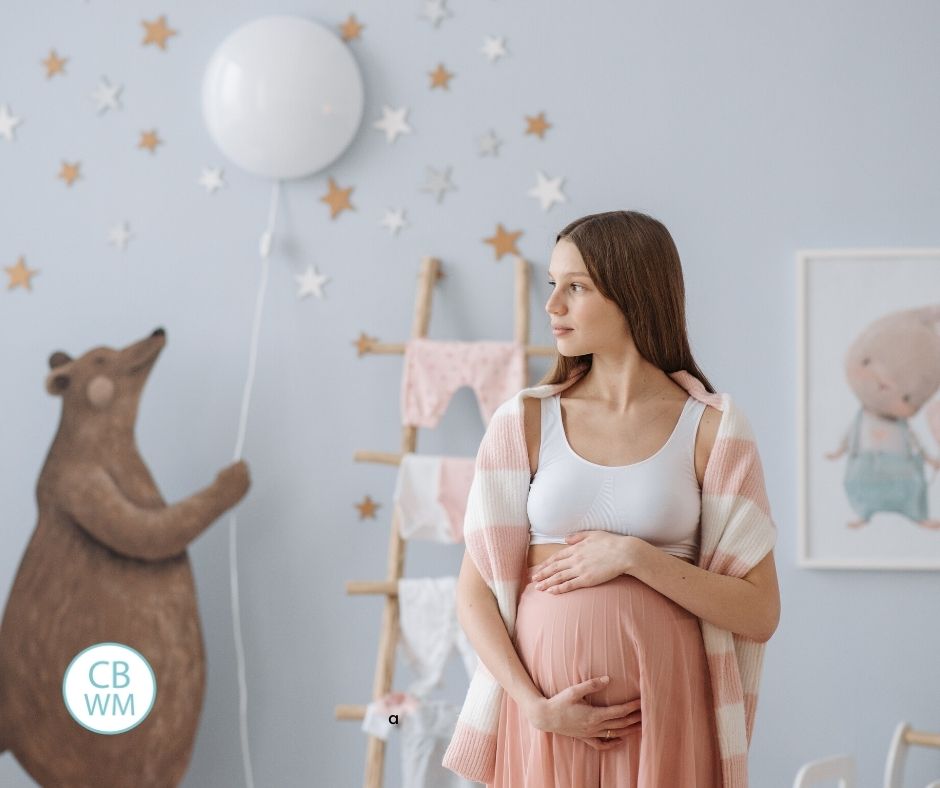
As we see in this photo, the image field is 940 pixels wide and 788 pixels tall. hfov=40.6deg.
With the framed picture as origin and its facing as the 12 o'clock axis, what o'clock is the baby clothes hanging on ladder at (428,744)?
The baby clothes hanging on ladder is roughly at 2 o'clock from the framed picture.

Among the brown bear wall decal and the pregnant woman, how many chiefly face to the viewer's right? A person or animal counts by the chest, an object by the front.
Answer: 1

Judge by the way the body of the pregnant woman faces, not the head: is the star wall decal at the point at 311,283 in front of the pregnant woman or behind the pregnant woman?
behind

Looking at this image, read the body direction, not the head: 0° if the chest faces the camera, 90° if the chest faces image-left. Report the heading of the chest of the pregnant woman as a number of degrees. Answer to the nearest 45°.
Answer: approximately 0°

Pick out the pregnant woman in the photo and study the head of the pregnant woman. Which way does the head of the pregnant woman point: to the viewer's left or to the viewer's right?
to the viewer's left

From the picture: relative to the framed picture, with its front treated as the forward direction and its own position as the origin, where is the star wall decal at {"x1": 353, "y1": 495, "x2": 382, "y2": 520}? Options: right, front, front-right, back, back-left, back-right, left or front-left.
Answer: right

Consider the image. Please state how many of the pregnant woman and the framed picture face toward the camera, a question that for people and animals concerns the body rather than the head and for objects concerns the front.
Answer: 2

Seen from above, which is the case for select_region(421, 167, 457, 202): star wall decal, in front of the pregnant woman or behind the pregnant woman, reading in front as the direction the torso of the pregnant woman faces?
behind
